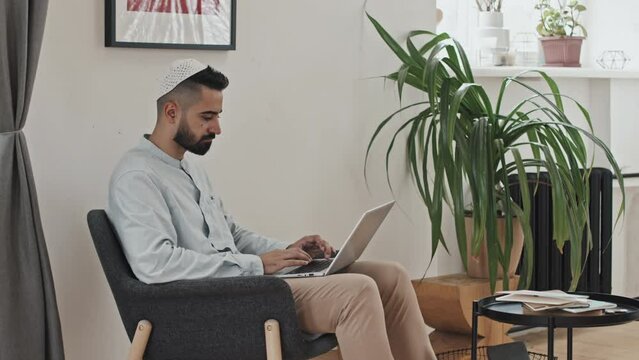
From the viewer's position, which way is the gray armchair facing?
facing to the right of the viewer

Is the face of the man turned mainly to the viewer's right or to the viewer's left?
to the viewer's right

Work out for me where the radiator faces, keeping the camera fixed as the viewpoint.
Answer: facing the viewer

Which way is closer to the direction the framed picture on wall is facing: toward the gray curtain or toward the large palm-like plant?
the gray curtain

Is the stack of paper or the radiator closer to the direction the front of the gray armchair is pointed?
the stack of paper

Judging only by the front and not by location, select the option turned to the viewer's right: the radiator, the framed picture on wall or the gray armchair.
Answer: the gray armchair

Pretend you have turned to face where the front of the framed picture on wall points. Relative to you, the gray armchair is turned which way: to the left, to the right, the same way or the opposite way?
to the left

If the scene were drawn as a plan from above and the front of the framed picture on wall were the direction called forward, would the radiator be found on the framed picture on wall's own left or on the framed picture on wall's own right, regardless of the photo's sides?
on the framed picture on wall's own left

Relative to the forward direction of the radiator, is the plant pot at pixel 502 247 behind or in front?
in front

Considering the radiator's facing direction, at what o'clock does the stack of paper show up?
The stack of paper is roughly at 12 o'clock from the radiator.

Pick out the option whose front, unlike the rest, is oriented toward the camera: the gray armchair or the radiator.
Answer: the radiator

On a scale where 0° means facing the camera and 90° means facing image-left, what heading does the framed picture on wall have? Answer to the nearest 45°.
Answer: approximately 0°

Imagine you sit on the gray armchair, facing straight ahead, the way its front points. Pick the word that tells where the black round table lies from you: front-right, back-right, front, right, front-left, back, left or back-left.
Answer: front

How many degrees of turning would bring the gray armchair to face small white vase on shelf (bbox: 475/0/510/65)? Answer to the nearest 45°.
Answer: approximately 45° to its left

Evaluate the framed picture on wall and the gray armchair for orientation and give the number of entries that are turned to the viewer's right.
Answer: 1

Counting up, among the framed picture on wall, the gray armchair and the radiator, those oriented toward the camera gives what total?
2

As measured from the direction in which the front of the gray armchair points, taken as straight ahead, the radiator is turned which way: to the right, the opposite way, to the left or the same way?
to the right

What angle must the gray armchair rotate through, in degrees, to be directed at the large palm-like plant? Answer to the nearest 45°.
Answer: approximately 45° to its left

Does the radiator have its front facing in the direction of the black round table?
yes

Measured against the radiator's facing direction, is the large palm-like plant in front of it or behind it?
in front
